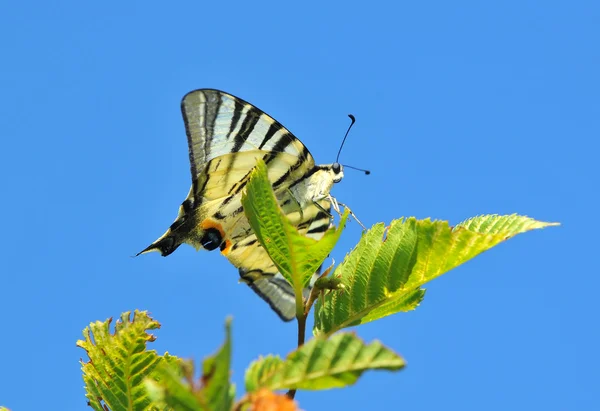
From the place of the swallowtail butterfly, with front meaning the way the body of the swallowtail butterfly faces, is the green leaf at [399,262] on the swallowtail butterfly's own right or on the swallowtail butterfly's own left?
on the swallowtail butterfly's own right

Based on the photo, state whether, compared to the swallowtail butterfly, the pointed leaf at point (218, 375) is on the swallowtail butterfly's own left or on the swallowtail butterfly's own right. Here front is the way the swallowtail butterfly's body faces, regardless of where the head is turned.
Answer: on the swallowtail butterfly's own right

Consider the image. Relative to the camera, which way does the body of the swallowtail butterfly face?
to the viewer's right

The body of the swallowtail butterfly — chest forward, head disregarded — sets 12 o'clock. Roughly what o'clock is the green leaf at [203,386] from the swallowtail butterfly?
The green leaf is roughly at 3 o'clock from the swallowtail butterfly.

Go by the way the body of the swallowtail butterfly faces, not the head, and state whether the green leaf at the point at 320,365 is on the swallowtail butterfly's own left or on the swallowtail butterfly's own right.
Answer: on the swallowtail butterfly's own right

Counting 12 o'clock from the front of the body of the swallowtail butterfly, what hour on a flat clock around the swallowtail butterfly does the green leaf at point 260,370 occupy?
The green leaf is roughly at 3 o'clock from the swallowtail butterfly.
